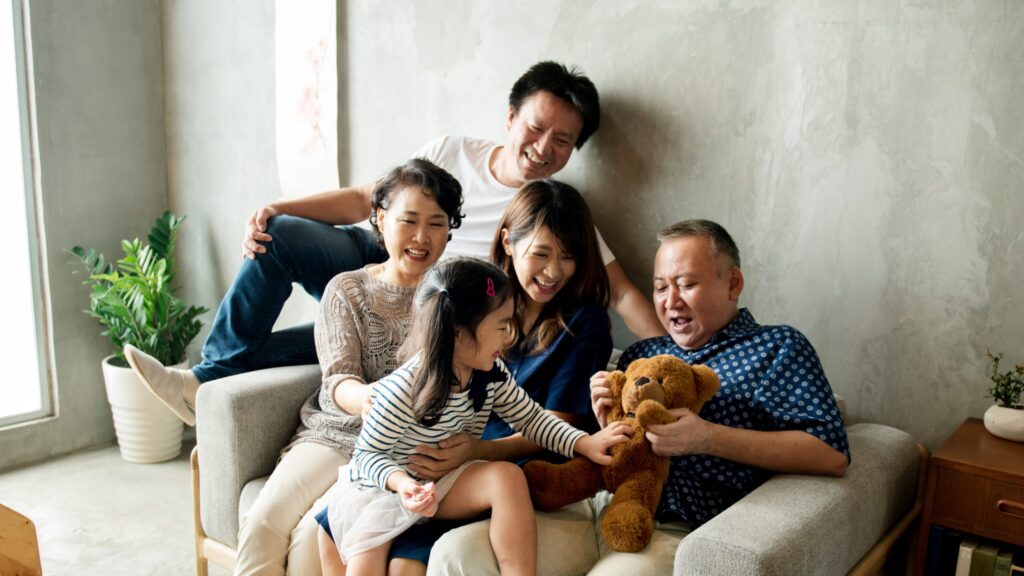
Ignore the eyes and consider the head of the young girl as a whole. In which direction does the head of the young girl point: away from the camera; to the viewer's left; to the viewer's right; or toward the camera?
to the viewer's right

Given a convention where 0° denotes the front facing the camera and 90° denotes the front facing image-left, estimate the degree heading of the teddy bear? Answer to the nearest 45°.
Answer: approximately 45°

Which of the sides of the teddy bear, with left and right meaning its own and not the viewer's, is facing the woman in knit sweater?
right

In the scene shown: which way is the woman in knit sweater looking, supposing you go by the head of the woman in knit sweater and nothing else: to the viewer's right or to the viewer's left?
to the viewer's right
